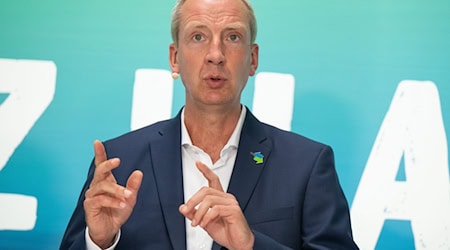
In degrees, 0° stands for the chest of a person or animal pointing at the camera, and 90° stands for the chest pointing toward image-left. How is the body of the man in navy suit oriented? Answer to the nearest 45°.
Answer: approximately 0°
